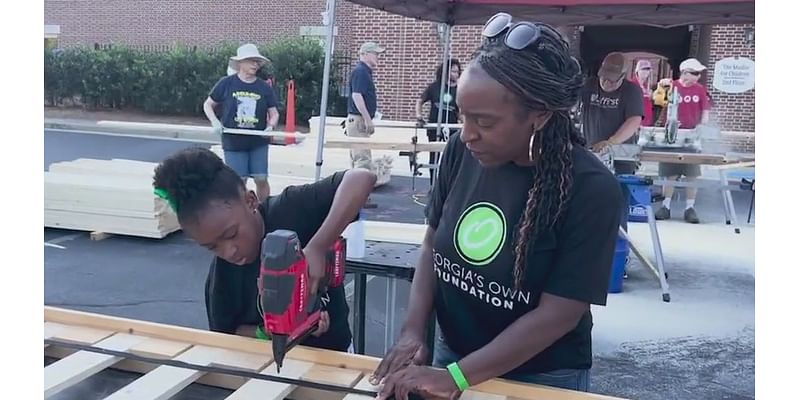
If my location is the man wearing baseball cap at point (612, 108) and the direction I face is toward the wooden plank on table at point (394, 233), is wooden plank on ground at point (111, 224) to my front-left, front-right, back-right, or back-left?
front-right

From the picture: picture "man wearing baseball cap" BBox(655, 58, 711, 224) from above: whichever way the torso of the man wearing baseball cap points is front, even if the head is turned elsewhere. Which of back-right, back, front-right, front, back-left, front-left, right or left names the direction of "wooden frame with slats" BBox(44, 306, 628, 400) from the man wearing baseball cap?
front

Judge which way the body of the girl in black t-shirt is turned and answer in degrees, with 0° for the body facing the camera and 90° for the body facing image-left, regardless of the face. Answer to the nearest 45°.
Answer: approximately 0°

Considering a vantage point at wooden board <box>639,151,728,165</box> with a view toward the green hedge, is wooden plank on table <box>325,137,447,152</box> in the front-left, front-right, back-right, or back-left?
front-left

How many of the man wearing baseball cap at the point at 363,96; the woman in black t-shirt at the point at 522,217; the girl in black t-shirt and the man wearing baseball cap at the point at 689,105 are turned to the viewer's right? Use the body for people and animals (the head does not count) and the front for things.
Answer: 1

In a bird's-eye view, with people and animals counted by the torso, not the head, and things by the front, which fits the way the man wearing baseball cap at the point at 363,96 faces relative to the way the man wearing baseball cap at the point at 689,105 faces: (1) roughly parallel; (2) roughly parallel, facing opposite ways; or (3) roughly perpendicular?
roughly perpendicular

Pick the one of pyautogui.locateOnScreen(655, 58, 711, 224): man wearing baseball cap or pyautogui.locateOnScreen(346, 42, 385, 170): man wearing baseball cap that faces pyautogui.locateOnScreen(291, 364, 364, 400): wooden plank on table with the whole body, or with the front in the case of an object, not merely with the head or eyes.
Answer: pyautogui.locateOnScreen(655, 58, 711, 224): man wearing baseball cap

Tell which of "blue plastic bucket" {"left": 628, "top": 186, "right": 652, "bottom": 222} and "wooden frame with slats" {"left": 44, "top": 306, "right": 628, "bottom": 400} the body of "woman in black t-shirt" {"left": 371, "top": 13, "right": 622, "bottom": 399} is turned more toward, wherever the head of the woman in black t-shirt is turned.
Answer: the wooden frame with slats

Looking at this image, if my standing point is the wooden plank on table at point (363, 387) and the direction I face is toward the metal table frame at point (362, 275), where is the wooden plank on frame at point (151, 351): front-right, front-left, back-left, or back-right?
front-left
